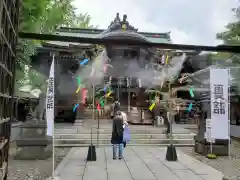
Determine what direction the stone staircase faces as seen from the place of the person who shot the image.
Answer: facing the viewer

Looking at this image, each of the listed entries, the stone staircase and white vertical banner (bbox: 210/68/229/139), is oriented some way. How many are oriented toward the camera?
2

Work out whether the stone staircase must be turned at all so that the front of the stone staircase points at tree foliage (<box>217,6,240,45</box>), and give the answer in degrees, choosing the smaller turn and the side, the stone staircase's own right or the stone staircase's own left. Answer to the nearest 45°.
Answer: approximately 90° to the stone staircase's own left

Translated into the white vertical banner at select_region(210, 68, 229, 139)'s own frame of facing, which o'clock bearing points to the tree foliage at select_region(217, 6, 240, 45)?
The tree foliage is roughly at 6 o'clock from the white vertical banner.

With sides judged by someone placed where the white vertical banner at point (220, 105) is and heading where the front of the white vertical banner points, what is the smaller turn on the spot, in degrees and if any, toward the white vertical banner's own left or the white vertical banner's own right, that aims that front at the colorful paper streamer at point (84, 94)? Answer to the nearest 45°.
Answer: approximately 135° to the white vertical banner's own right

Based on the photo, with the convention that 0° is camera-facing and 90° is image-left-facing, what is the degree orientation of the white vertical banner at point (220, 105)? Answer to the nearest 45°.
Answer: approximately 0°

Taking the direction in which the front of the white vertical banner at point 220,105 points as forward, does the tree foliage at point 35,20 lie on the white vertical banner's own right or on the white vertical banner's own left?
on the white vertical banner's own right

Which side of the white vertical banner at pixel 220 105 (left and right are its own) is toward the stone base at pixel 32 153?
right
